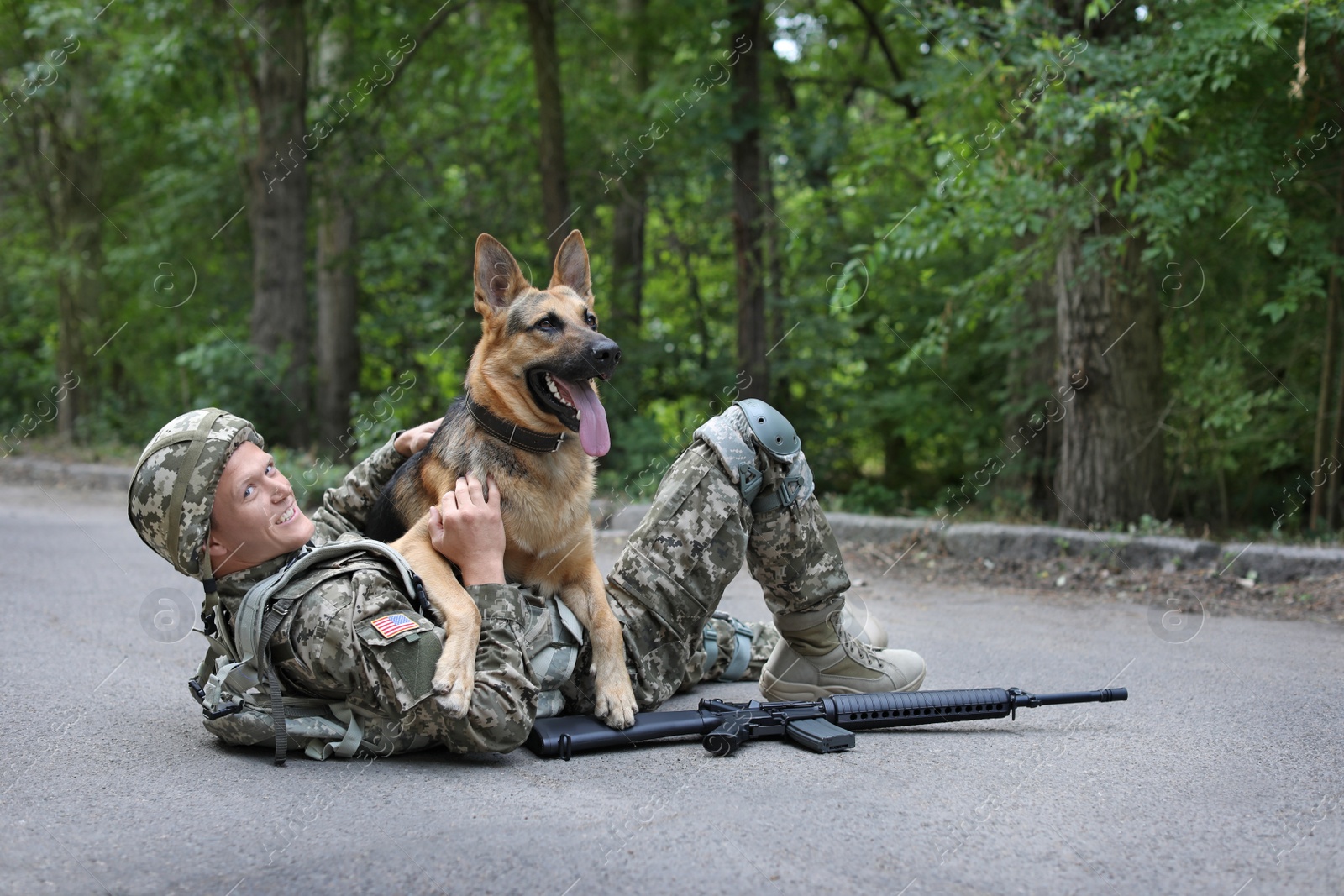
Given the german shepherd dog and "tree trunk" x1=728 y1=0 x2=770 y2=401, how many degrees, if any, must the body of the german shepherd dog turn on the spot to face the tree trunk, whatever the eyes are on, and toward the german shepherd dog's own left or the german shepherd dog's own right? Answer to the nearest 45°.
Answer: approximately 135° to the german shepherd dog's own left

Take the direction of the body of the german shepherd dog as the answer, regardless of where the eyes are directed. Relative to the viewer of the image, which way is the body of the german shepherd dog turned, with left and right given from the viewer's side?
facing the viewer and to the right of the viewer

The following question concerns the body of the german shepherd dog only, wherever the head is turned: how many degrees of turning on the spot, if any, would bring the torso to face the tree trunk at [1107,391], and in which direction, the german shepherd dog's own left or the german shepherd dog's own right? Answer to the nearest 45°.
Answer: approximately 90° to the german shepherd dog's own left

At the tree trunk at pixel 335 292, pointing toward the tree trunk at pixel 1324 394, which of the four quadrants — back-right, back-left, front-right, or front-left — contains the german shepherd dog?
front-right

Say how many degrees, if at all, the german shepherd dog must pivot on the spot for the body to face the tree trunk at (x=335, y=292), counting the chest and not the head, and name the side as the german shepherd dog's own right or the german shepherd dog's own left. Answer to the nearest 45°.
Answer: approximately 135° to the german shepherd dog's own left

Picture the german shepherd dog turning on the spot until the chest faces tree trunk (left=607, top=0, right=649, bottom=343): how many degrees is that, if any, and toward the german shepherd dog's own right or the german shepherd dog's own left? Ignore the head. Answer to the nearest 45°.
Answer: approximately 135° to the german shepherd dog's own left

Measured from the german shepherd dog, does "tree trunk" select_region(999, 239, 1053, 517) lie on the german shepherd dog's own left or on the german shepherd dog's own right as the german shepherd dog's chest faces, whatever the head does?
on the german shepherd dog's own left

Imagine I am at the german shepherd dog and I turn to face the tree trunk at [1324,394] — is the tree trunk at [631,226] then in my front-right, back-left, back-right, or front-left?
front-left

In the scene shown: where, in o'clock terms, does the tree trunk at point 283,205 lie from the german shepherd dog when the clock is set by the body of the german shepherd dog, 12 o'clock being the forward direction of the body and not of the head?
The tree trunk is roughly at 7 o'clock from the german shepherd dog.

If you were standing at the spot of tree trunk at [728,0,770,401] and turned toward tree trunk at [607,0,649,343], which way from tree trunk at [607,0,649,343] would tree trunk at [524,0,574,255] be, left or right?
left

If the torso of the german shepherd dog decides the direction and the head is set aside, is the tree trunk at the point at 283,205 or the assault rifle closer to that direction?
the assault rifle
